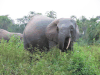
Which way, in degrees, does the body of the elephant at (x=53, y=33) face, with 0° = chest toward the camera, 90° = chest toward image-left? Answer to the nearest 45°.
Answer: approximately 315°
